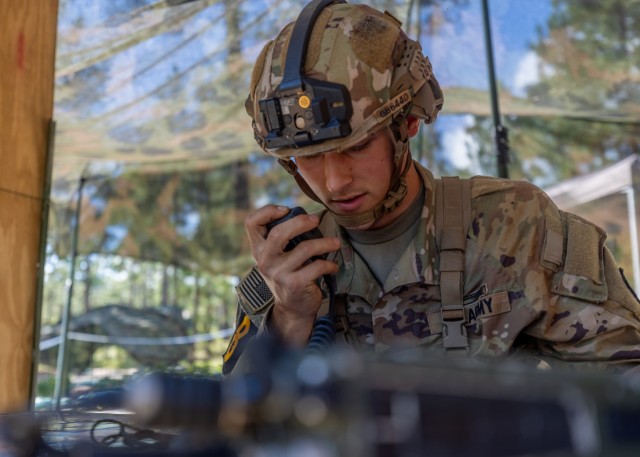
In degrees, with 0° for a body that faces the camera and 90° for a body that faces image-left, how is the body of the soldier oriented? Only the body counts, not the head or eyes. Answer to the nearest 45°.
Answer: approximately 45°

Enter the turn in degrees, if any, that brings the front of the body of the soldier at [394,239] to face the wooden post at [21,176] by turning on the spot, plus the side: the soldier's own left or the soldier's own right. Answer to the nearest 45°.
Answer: approximately 90° to the soldier's own right

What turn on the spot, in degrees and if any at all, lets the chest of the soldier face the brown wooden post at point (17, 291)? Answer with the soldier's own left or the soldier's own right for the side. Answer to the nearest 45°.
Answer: approximately 90° to the soldier's own right

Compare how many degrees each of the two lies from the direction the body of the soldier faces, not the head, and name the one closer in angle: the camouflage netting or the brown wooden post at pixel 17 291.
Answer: the brown wooden post
